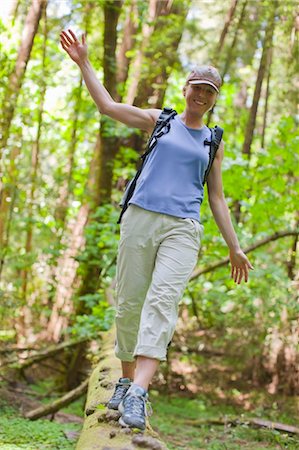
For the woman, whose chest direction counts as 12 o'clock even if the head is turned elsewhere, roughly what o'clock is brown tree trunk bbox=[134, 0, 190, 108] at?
The brown tree trunk is roughly at 6 o'clock from the woman.

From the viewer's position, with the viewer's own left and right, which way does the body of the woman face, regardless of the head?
facing the viewer

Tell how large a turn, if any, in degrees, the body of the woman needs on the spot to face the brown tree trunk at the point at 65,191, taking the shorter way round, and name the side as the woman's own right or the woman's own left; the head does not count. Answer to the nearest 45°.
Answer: approximately 180°

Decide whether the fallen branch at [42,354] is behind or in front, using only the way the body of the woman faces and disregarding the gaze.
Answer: behind

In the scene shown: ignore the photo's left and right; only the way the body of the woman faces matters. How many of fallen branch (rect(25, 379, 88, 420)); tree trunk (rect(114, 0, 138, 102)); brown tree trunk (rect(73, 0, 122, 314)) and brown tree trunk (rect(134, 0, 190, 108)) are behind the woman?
4

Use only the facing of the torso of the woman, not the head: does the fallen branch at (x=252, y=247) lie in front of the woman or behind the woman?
behind

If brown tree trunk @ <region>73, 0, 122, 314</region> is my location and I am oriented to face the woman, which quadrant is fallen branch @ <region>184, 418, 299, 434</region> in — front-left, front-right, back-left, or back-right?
front-left

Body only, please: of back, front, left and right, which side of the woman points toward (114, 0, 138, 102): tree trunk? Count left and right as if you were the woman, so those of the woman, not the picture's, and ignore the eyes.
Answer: back

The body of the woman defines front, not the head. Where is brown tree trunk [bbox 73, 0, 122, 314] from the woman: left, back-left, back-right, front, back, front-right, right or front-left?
back

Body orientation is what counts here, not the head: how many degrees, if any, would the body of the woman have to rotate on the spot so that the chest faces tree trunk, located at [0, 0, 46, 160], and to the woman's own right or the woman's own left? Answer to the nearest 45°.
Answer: approximately 135° to the woman's own right

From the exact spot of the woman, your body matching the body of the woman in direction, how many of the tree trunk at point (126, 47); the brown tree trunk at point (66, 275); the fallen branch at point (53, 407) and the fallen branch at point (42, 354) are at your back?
4
